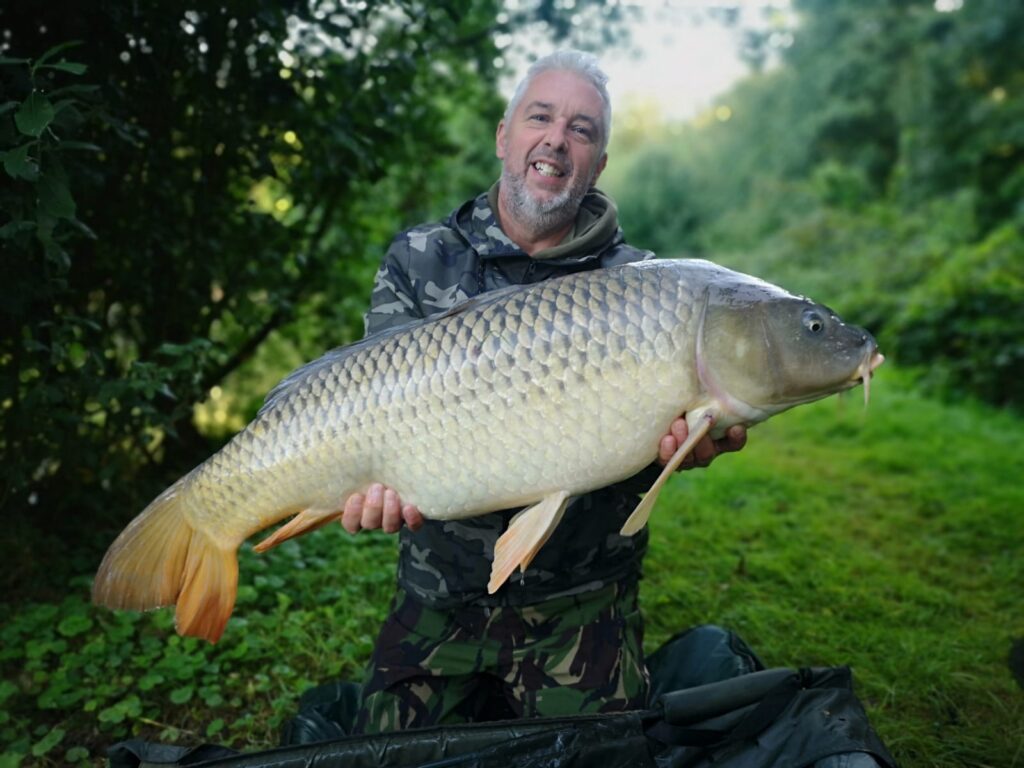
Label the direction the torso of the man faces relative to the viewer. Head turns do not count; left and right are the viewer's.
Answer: facing the viewer

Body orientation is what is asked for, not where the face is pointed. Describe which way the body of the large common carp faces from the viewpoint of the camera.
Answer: to the viewer's right
